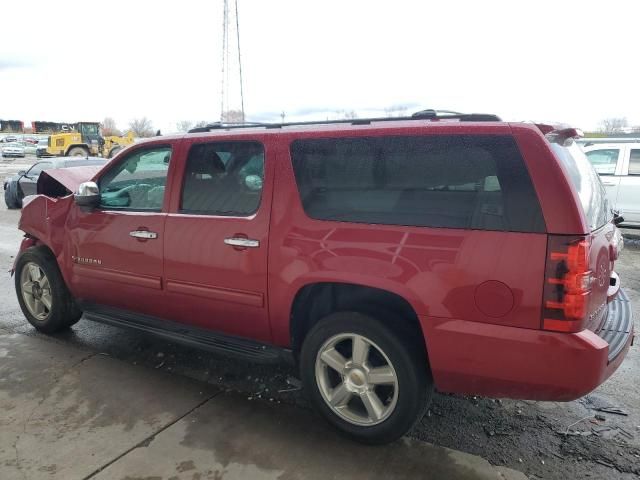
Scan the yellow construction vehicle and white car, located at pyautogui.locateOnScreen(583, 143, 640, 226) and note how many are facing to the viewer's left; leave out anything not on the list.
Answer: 1

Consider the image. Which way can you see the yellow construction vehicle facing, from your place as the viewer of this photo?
facing to the right of the viewer

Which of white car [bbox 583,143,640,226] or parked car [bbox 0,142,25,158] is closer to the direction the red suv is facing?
the parked car

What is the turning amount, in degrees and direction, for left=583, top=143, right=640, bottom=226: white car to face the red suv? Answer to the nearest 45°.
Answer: approximately 90° to its left

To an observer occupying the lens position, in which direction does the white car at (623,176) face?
facing to the left of the viewer
